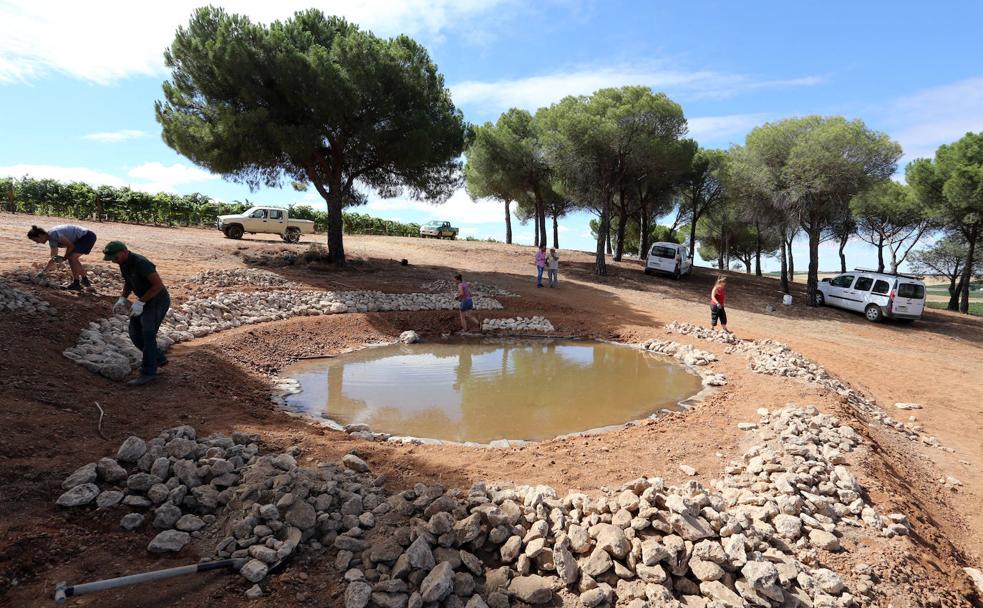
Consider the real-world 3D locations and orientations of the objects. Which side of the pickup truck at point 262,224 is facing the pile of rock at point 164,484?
left

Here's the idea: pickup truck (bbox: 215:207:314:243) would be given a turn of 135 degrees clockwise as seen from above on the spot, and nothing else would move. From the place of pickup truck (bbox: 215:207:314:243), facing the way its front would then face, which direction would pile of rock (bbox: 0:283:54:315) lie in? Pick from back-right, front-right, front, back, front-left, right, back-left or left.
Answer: back-right

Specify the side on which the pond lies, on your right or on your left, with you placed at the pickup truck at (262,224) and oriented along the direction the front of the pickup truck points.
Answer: on your left

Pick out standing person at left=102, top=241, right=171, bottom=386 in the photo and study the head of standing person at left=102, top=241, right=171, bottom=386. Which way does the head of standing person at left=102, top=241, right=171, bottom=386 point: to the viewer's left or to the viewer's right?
to the viewer's left

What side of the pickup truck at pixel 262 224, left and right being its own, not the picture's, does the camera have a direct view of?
left

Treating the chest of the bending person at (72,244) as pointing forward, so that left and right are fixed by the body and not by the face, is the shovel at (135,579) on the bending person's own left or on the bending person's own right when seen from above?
on the bending person's own left

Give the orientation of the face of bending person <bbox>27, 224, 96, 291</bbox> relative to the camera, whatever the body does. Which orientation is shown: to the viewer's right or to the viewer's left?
to the viewer's left

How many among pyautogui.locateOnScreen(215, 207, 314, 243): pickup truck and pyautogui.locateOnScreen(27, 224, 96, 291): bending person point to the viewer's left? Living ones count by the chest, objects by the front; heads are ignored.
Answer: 2

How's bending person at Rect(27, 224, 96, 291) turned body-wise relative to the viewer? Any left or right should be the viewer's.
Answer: facing to the left of the viewer

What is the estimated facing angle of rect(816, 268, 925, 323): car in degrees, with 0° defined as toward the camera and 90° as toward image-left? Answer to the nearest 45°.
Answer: approximately 135°
